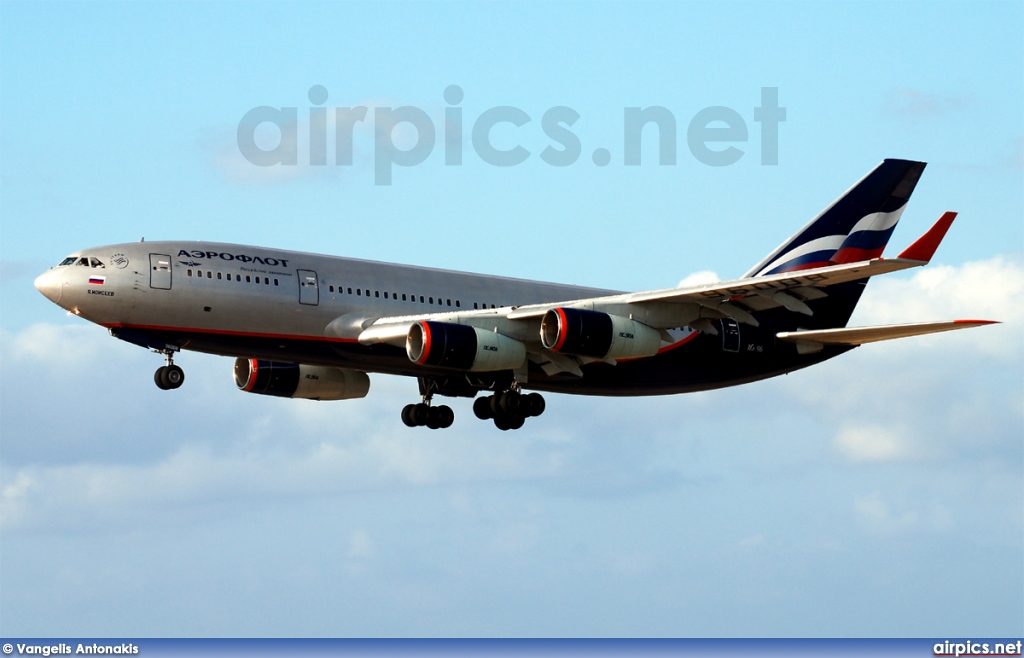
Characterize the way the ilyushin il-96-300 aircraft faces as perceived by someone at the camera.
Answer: facing the viewer and to the left of the viewer
